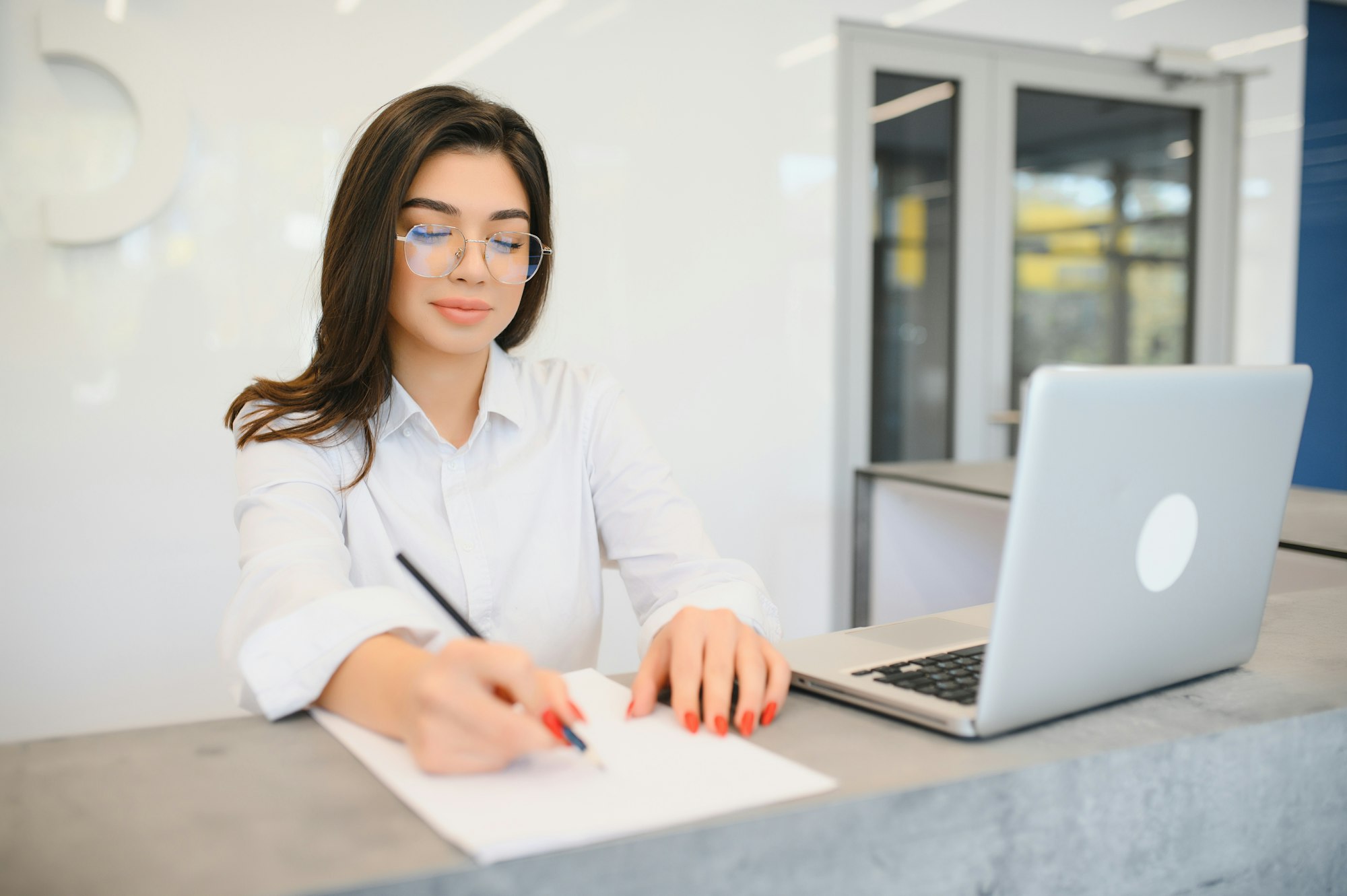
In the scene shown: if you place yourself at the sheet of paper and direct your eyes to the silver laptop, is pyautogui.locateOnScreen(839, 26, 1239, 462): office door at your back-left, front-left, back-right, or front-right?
front-left

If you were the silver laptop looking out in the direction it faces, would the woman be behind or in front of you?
in front

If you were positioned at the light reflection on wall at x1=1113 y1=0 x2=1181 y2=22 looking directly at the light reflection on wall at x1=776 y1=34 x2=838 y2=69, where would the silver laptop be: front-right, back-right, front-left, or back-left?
front-left

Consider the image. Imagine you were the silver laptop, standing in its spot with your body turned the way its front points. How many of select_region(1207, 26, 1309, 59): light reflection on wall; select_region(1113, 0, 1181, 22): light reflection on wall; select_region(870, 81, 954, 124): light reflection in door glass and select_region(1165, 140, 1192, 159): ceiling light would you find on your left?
0

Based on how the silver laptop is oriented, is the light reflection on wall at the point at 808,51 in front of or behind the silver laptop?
in front

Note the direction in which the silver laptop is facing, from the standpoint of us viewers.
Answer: facing away from the viewer and to the left of the viewer

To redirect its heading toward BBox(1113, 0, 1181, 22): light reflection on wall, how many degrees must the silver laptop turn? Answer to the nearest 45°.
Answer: approximately 45° to its right

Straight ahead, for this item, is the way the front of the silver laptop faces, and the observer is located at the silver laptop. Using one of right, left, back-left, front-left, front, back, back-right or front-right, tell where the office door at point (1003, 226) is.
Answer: front-right

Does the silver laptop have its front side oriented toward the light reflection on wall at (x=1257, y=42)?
no
